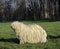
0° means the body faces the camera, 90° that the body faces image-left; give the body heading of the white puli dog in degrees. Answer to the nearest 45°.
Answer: approximately 90°
